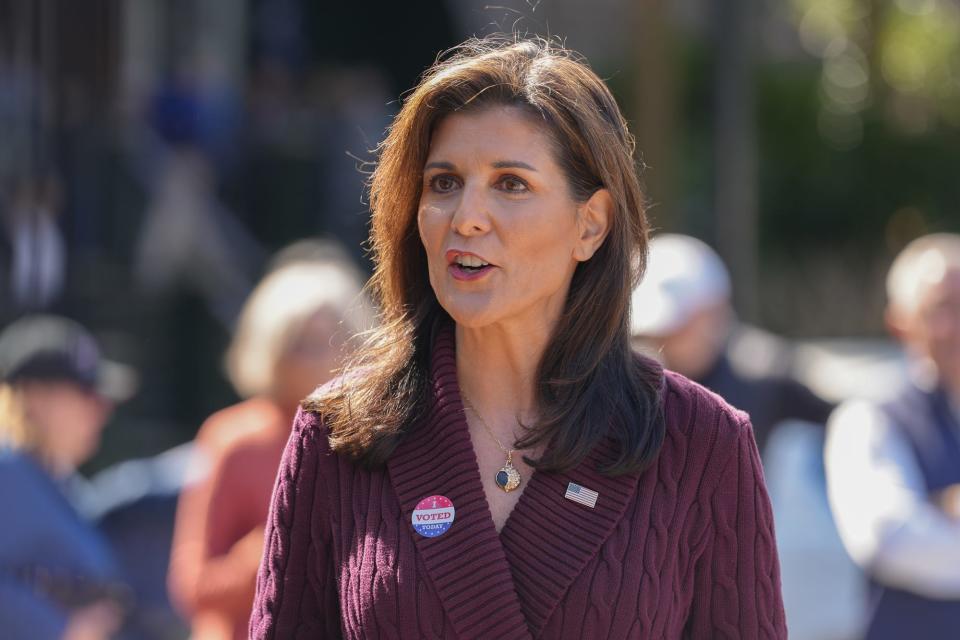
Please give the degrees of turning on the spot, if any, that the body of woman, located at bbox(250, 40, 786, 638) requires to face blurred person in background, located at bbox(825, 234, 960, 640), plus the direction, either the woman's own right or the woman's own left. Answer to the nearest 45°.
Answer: approximately 135° to the woman's own left

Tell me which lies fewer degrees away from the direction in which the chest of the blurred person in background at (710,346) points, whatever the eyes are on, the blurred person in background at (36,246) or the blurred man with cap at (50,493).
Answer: the blurred man with cap
